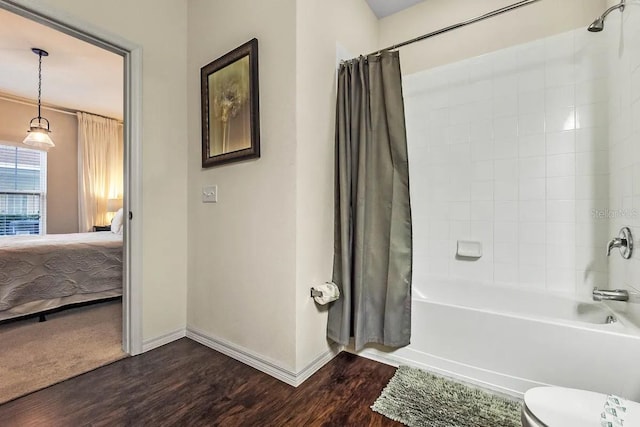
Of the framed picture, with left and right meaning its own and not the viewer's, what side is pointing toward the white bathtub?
left

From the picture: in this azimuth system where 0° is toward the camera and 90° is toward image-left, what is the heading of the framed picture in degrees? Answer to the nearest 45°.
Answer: approximately 45°

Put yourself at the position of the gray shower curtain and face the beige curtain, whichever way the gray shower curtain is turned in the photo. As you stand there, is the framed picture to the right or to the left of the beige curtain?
left

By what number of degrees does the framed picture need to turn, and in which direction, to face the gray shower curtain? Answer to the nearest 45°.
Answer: approximately 90° to its left

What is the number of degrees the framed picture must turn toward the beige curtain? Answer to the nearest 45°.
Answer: approximately 90° to its right

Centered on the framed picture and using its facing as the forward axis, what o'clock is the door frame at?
The door frame is roughly at 2 o'clock from the framed picture.

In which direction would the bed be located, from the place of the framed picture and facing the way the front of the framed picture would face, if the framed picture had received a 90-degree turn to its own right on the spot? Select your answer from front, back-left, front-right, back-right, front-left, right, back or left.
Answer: front

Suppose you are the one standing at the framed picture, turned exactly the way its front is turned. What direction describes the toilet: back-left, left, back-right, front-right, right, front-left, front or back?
left

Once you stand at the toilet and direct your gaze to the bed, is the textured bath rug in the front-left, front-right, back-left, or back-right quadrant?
front-right
